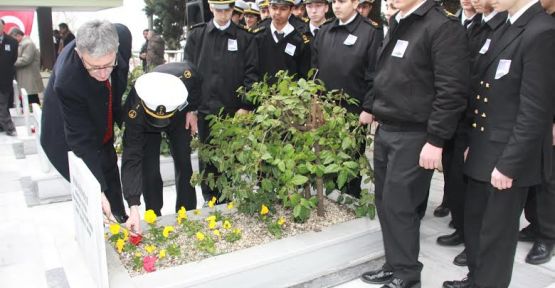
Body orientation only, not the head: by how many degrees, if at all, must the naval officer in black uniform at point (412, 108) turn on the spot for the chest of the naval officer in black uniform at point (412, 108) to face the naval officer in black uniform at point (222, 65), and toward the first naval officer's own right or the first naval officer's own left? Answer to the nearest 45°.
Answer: approximately 90° to the first naval officer's own right

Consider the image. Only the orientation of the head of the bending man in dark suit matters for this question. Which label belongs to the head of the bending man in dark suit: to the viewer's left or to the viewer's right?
to the viewer's right

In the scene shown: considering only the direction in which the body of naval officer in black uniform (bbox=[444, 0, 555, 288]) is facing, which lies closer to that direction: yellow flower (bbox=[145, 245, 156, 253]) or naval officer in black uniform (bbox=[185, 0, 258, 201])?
the yellow flower

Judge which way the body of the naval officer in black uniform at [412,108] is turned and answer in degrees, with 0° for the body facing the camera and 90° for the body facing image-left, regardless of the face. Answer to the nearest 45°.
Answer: approximately 45°

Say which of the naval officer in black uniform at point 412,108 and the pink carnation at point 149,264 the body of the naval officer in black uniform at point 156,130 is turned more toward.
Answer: the pink carnation

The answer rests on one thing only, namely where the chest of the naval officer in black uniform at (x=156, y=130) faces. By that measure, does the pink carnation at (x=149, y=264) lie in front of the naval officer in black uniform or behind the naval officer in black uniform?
in front

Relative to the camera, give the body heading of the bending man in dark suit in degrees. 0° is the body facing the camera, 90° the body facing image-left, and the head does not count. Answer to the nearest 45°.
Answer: approximately 315°
